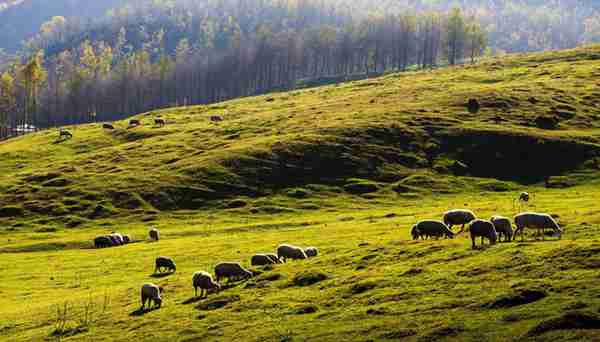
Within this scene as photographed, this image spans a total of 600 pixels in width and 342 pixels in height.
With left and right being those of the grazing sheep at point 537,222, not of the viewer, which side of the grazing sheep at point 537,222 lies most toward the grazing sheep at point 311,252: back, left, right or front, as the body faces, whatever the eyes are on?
back

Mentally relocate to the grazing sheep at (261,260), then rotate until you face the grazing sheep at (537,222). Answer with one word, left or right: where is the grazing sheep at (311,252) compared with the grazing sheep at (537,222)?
left

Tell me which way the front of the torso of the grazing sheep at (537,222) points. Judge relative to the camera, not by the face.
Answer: to the viewer's right

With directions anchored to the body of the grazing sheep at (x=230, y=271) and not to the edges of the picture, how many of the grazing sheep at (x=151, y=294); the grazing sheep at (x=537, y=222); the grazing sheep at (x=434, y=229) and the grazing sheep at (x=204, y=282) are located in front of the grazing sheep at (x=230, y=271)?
2

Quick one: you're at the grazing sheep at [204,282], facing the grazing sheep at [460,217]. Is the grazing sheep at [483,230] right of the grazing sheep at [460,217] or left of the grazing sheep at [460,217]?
right
